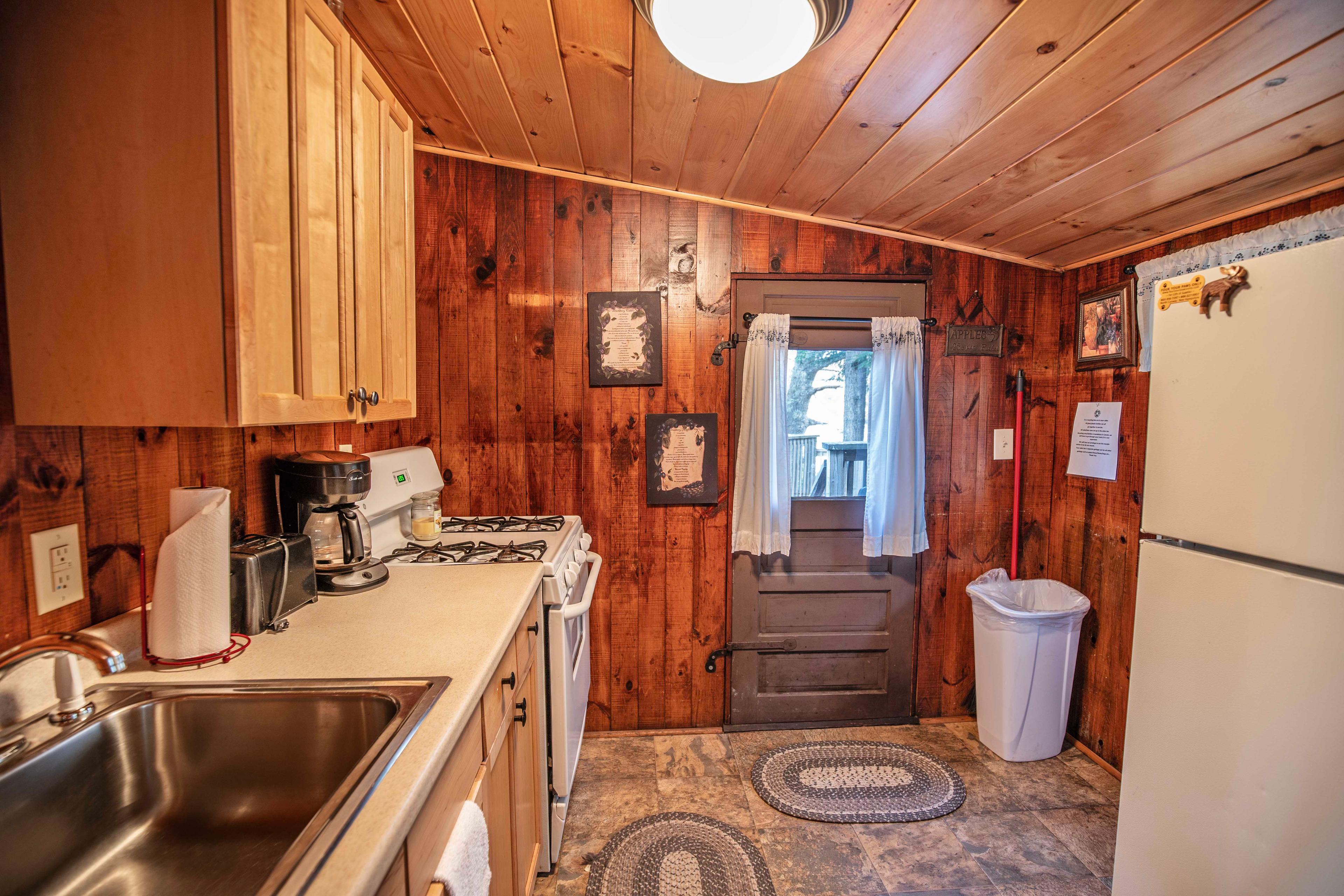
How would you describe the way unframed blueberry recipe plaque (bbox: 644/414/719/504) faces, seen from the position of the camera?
facing the viewer

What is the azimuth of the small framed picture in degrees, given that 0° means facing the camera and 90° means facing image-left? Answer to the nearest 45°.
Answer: approximately 45°

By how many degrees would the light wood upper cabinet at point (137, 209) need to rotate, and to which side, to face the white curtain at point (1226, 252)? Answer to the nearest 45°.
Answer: approximately 45° to its left

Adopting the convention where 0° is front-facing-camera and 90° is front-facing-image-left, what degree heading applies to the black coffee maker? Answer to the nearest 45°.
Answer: approximately 315°

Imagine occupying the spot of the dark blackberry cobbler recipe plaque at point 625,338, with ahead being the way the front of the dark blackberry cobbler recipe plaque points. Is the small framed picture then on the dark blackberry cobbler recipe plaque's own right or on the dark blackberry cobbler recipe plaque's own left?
on the dark blackberry cobbler recipe plaque's own left

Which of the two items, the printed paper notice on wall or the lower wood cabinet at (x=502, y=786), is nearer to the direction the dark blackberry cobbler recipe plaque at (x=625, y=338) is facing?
the lower wood cabinet

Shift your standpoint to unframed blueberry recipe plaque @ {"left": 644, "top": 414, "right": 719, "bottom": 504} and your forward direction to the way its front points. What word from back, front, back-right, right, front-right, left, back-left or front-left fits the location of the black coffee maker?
front-right

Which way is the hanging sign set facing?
toward the camera

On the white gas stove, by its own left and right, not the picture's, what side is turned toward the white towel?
right

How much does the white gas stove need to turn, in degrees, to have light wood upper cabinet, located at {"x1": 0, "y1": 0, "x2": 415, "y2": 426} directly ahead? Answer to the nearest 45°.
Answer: approximately 135° to its right

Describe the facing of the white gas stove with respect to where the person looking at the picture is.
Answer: facing to the right of the viewer

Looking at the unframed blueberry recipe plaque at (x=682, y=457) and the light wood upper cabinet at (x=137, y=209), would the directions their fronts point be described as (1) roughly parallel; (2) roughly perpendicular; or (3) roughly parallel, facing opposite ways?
roughly perpendicular

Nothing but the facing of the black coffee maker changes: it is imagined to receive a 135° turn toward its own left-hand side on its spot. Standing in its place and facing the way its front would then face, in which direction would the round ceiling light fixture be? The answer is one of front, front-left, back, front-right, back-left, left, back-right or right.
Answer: back-right

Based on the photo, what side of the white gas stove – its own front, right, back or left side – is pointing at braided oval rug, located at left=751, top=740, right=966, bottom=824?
front

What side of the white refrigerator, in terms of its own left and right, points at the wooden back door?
right

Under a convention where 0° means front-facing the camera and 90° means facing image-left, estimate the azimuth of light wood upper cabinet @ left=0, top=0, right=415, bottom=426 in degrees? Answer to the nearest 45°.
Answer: approximately 315°
